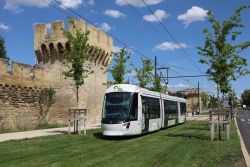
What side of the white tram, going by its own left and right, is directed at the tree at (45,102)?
right

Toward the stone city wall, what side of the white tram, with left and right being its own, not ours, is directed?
right

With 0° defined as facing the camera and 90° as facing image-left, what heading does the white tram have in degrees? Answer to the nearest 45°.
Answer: approximately 45°
